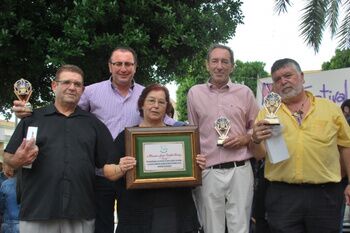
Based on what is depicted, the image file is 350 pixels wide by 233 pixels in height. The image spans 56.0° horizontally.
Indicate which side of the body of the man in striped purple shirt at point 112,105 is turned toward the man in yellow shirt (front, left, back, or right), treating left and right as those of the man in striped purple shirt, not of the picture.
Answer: left

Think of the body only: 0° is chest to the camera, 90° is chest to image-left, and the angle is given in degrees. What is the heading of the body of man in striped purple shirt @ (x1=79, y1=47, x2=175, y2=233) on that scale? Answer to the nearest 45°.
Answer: approximately 0°
